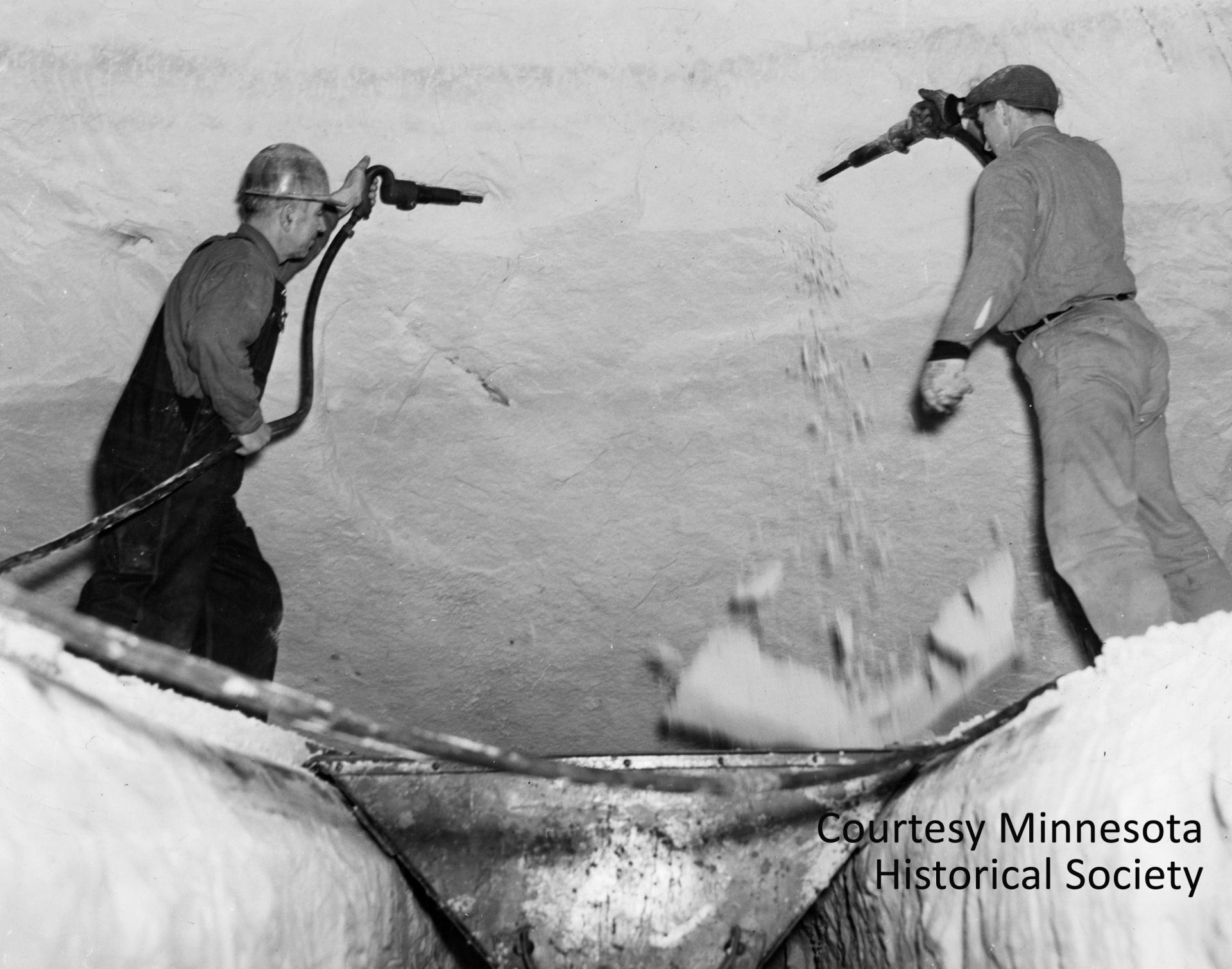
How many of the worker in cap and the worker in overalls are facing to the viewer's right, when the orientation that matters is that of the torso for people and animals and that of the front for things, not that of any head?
1

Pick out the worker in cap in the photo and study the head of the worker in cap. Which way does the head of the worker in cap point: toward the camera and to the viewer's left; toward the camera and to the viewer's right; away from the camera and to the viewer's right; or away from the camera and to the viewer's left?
away from the camera and to the viewer's left

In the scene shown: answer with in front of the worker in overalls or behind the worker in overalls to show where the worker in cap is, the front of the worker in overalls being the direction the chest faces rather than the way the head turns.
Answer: in front

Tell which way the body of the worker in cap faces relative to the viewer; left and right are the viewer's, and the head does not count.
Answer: facing away from the viewer and to the left of the viewer

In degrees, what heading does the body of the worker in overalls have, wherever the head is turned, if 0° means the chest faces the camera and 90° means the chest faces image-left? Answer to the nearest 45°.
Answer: approximately 270°

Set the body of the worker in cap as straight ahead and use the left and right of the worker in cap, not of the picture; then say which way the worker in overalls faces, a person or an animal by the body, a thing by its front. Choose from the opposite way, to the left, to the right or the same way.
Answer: to the right

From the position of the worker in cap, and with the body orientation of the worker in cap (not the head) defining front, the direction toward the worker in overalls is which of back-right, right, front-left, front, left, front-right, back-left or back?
front-left

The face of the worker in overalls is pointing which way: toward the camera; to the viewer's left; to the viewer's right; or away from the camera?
to the viewer's right
